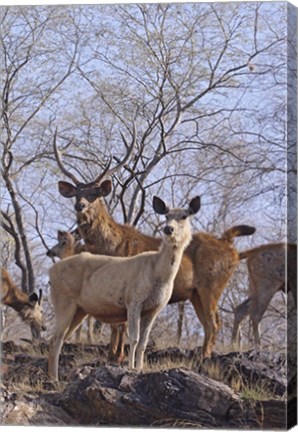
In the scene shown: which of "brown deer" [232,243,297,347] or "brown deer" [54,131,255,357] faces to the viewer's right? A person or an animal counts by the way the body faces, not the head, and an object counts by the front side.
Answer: "brown deer" [232,243,297,347]

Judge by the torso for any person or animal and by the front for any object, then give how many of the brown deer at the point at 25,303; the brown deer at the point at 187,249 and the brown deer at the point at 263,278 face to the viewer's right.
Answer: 2

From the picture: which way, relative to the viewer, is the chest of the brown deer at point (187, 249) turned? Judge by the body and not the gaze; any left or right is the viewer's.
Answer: facing to the left of the viewer

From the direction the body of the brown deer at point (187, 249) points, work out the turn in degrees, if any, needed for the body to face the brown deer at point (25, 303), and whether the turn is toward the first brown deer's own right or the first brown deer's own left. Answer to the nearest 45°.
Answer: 0° — it already faces it

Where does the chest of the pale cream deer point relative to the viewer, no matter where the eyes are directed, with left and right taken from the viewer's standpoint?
facing to the right of the viewer

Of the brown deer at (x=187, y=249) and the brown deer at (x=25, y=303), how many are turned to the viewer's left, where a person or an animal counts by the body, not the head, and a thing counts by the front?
1

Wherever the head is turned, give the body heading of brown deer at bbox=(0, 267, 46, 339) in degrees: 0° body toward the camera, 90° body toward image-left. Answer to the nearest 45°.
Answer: approximately 270°

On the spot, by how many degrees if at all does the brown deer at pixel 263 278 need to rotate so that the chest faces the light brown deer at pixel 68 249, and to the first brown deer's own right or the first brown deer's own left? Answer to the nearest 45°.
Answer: approximately 180°

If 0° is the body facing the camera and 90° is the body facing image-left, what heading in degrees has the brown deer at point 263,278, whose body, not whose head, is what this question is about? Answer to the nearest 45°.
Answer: approximately 270°

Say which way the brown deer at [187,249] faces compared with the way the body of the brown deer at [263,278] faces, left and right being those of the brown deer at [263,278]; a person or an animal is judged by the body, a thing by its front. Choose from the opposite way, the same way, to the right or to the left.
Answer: the opposite way
